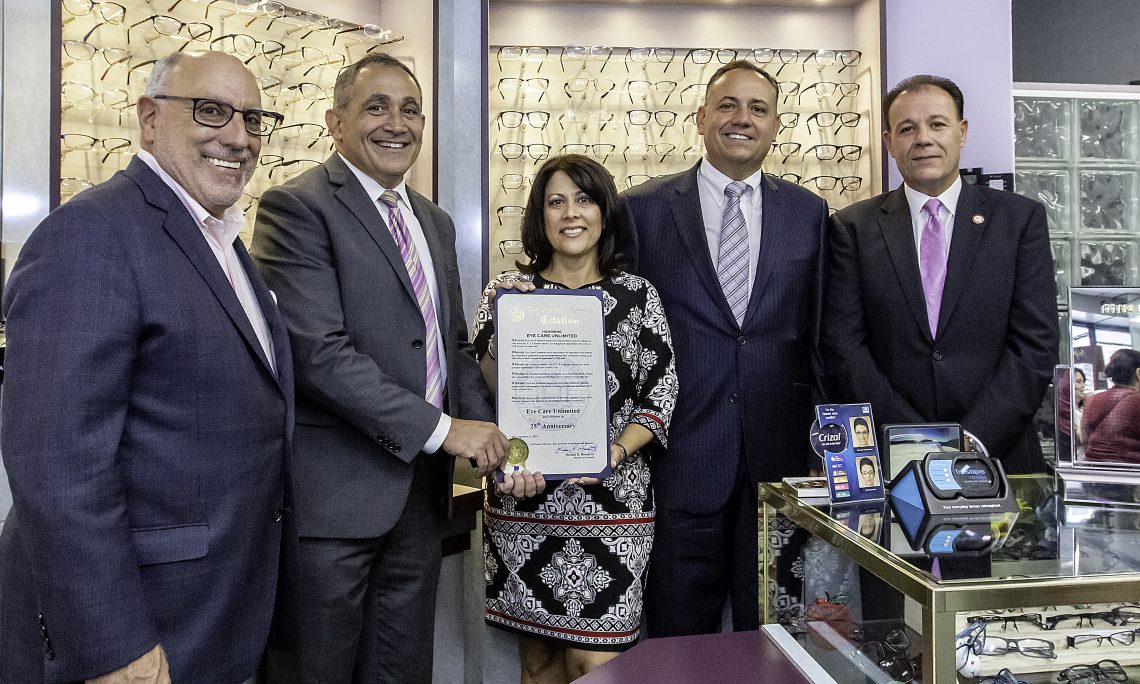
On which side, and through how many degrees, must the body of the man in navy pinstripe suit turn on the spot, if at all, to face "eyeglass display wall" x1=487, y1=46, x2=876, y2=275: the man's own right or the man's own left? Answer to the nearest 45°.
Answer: approximately 180°

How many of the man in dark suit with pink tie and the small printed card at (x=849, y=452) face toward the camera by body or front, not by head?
2

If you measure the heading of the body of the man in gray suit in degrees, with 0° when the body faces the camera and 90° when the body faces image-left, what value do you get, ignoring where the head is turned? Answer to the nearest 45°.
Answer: approximately 315°

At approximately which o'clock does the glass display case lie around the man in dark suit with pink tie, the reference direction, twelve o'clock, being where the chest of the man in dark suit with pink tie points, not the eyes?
The glass display case is roughly at 12 o'clock from the man in dark suit with pink tie.
